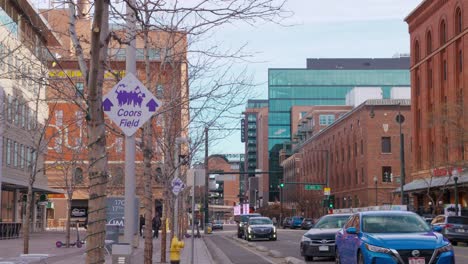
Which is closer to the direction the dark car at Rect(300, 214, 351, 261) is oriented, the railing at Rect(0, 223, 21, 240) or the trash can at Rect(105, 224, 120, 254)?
the trash can

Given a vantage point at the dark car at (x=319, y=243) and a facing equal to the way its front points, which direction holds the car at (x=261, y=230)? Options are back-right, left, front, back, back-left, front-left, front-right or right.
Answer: back-right

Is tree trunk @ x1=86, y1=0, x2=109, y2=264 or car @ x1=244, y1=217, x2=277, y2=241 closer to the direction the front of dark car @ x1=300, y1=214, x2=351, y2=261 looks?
the tree trunk

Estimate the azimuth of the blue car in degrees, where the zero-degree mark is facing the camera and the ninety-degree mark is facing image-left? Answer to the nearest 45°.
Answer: approximately 315°

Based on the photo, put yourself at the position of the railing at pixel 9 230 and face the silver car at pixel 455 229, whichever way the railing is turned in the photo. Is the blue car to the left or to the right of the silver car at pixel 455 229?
right

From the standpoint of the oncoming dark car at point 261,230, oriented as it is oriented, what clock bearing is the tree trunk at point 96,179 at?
The tree trunk is roughly at 12 o'clock from the oncoming dark car.

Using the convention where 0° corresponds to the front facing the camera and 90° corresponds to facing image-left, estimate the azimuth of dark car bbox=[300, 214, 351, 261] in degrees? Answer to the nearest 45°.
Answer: approximately 45°

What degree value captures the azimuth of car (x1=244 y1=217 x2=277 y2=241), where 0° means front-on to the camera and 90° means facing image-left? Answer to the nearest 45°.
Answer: approximately 0°

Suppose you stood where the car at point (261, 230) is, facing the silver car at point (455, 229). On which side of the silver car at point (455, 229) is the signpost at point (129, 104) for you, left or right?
right

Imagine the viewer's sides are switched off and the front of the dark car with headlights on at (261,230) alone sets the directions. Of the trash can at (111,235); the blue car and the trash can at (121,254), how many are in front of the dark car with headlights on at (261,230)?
3
